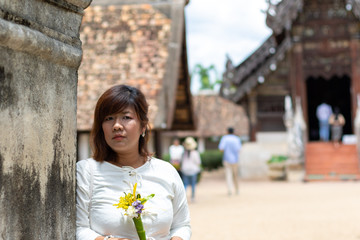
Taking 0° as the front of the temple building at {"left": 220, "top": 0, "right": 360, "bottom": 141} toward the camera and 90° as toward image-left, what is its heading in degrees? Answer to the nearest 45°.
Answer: approximately 0°

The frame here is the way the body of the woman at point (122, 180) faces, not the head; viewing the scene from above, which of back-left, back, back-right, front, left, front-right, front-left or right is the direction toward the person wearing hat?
back

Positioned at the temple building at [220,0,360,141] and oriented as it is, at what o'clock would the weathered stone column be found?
The weathered stone column is roughly at 12 o'clock from the temple building.

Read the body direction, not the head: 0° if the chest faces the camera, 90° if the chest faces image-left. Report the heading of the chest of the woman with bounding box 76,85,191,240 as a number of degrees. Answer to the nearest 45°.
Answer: approximately 0°

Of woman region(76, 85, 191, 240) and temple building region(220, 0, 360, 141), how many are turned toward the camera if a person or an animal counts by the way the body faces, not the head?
2

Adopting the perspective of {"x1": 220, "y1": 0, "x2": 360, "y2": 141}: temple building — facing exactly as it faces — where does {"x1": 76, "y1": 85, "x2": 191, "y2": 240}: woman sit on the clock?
The woman is roughly at 12 o'clock from the temple building.

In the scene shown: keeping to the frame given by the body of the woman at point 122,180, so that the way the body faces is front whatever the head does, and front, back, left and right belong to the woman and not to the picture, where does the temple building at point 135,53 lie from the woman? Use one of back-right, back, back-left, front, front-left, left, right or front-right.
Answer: back

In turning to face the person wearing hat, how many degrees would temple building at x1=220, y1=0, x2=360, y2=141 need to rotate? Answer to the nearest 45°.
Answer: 0° — it already faces them

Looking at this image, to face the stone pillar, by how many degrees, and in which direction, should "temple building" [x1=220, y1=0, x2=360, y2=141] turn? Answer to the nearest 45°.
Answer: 0° — it already faces it

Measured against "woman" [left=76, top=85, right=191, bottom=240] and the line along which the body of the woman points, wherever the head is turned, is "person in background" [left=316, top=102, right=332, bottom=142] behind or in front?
behind
